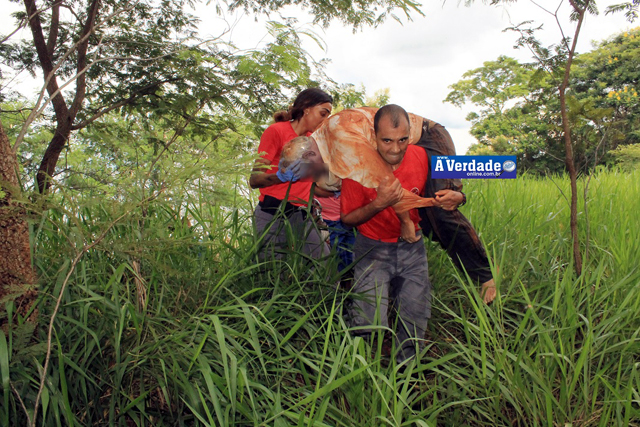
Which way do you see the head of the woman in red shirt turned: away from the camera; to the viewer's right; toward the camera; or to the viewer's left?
to the viewer's right

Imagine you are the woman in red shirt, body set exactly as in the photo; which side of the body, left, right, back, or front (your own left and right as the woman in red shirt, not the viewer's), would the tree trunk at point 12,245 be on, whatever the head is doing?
right

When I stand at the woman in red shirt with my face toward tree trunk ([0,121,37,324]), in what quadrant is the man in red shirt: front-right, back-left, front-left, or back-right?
back-left
